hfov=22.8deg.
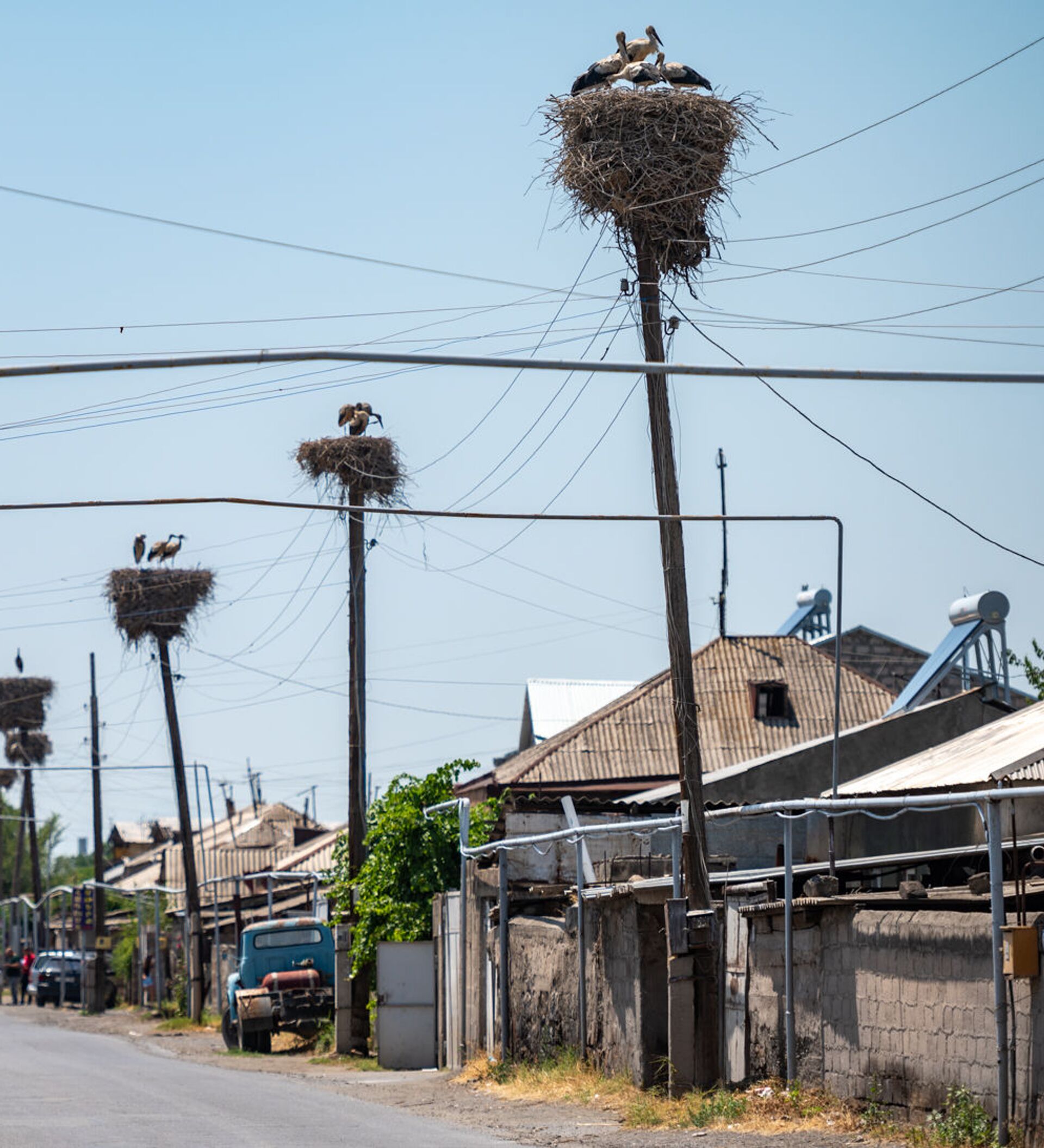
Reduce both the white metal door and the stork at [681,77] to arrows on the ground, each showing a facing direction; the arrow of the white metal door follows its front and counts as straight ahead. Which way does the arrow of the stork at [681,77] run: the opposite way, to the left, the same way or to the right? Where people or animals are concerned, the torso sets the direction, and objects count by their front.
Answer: to the right

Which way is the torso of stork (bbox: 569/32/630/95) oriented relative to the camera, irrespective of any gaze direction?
to the viewer's right

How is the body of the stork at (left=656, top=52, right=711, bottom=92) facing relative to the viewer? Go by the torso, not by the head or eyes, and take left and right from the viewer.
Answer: facing to the left of the viewer

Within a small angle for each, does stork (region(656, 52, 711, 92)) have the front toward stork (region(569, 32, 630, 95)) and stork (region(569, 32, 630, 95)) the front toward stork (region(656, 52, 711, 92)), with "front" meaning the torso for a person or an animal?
yes

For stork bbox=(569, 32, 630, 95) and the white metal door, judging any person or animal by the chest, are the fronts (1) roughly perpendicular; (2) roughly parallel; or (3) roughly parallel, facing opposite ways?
roughly perpendicular

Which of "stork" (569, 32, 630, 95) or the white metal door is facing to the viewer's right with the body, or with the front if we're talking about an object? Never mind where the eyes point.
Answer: the stork
